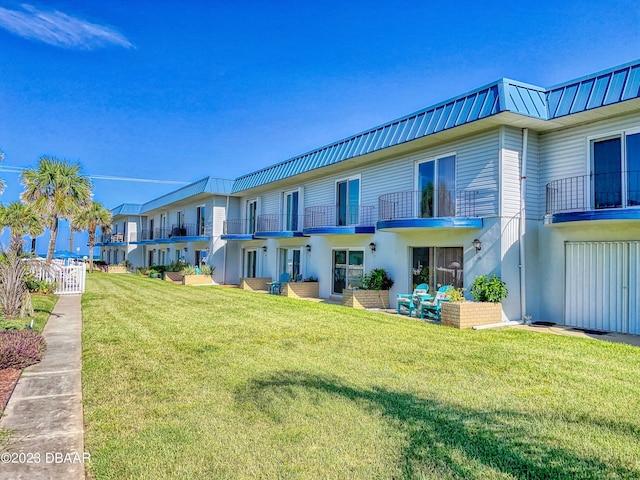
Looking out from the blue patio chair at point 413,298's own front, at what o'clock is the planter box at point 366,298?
The planter box is roughly at 3 o'clock from the blue patio chair.

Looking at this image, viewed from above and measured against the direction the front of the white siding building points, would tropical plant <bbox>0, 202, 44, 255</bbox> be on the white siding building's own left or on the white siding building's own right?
on the white siding building's own right

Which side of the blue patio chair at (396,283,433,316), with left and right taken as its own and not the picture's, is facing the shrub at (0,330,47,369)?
front

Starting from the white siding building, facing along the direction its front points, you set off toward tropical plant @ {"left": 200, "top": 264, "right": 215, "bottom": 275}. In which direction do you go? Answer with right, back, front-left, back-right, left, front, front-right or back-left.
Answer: right

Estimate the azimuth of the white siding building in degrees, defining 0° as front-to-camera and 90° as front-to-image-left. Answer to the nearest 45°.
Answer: approximately 45°

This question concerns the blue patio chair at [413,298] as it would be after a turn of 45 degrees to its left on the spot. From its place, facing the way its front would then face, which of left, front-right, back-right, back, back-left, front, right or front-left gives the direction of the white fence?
right

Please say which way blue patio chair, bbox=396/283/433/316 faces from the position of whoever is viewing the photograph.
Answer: facing the viewer and to the left of the viewer

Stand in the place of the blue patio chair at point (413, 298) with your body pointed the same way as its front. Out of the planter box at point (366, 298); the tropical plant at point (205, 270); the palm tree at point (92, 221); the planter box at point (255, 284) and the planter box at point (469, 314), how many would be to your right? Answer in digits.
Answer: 4

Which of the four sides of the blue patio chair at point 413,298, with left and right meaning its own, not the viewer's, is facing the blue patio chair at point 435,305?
left

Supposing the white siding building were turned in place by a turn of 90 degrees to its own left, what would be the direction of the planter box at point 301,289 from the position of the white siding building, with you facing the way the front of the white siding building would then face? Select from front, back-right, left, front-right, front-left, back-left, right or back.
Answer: back

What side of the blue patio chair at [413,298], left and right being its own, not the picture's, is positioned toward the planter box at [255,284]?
right

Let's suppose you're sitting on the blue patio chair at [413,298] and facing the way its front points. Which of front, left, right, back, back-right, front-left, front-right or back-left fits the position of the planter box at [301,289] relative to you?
right
